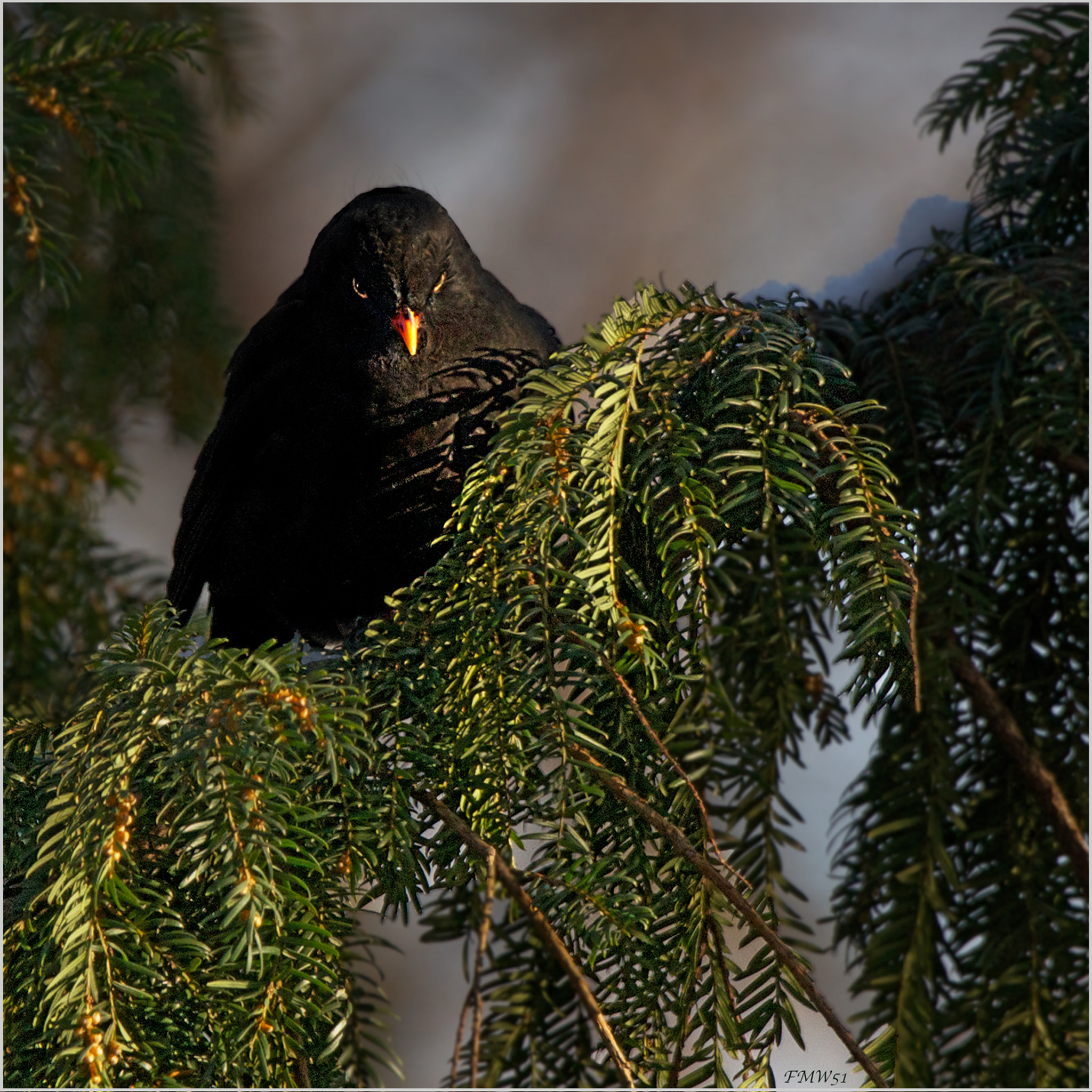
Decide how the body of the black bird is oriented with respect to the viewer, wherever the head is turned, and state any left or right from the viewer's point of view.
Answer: facing the viewer and to the right of the viewer
